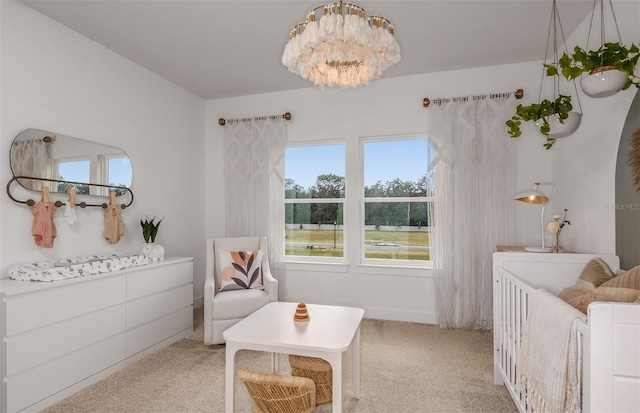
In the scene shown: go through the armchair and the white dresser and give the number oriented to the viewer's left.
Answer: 0

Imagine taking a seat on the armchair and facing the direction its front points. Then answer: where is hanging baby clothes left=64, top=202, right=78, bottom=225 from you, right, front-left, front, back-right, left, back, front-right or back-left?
right

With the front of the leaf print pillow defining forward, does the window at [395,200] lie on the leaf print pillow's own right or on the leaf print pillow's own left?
on the leaf print pillow's own left

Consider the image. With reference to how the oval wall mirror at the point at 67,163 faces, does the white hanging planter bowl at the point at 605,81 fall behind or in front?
in front

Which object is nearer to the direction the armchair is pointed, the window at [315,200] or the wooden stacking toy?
the wooden stacking toy

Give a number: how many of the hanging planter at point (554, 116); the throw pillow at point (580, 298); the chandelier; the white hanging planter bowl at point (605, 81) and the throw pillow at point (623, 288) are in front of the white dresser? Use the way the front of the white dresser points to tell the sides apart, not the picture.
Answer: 5

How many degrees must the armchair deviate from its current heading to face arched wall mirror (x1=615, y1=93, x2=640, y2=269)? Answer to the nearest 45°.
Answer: approximately 45° to its left

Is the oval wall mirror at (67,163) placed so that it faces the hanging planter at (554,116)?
yes

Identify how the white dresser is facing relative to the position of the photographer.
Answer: facing the viewer and to the right of the viewer

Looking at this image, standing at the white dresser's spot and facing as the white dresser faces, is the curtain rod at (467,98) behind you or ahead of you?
ahead

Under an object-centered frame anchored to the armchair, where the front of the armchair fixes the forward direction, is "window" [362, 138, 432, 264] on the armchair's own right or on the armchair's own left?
on the armchair's own left

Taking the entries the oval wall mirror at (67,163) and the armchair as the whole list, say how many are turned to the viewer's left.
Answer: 0

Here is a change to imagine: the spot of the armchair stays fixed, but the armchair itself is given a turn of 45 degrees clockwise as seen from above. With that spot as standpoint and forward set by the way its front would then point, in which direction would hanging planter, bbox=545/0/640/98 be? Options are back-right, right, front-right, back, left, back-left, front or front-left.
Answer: left
